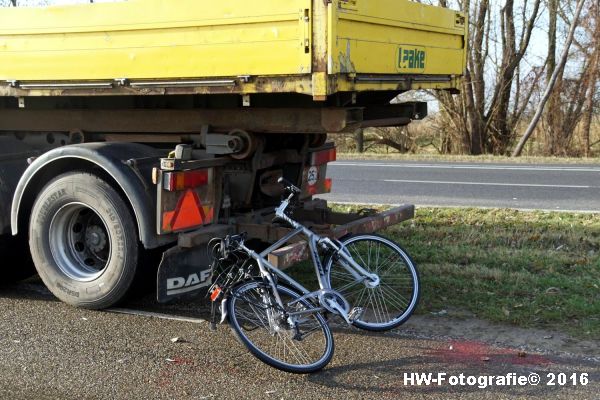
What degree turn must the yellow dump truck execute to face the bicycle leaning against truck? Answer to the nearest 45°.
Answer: approximately 180°

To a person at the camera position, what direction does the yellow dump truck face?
facing away from the viewer and to the left of the viewer
